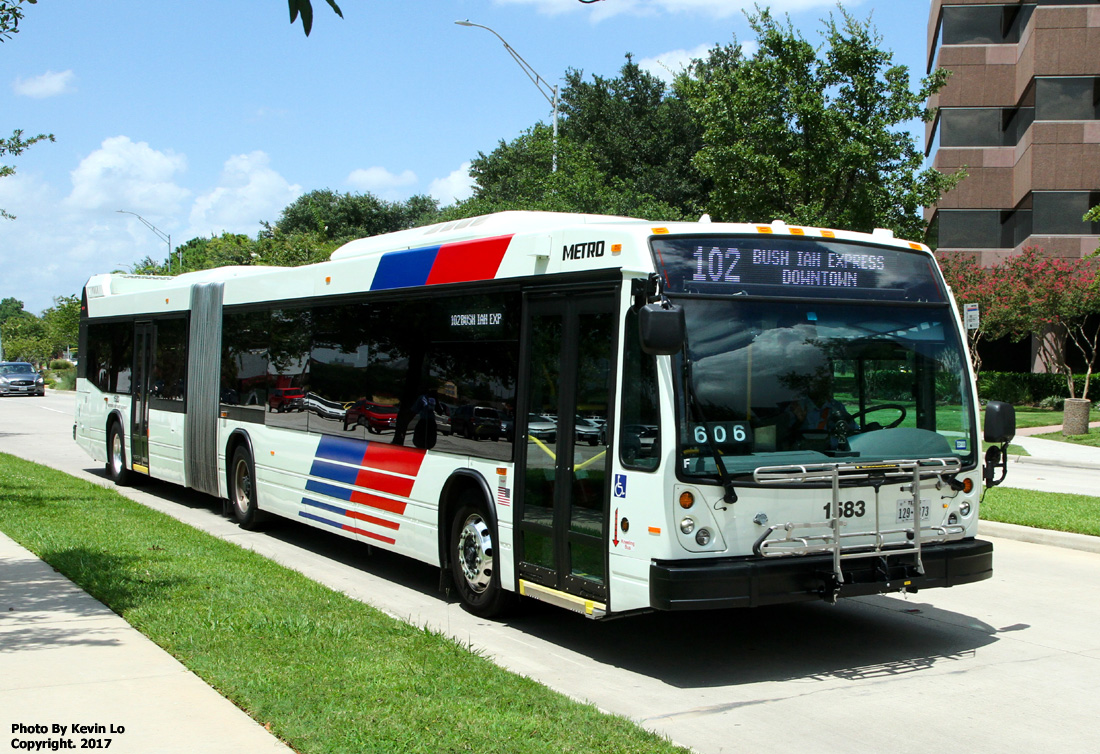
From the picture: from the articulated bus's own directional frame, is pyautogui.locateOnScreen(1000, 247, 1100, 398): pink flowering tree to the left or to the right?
on its left

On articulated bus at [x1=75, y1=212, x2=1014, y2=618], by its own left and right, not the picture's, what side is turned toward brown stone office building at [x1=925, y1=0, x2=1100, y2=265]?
left

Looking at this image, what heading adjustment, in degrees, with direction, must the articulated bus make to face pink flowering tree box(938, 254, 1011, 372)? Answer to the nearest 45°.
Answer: approximately 90° to its left

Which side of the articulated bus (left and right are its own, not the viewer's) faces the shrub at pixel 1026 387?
left

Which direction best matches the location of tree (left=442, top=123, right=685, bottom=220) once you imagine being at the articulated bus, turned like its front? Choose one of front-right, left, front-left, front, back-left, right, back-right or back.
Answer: back-left

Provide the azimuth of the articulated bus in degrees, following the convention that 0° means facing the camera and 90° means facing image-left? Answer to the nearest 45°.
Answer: approximately 315°

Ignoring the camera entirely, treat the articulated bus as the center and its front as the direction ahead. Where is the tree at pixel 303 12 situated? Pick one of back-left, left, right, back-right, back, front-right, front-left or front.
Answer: right

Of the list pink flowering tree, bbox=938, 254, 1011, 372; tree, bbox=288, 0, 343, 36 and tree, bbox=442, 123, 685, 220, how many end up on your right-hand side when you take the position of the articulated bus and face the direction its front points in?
1
